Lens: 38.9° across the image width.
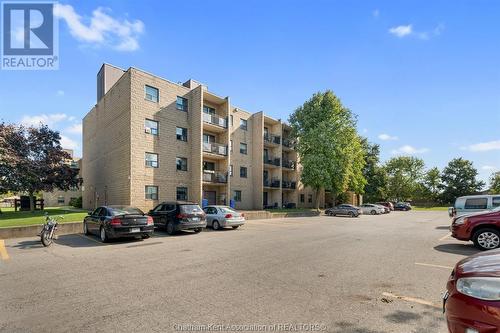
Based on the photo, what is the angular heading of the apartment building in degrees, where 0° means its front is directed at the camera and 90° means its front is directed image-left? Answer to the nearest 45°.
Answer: approximately 315°

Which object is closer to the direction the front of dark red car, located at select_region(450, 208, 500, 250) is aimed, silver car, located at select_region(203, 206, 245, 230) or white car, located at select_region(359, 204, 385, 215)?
the silver car

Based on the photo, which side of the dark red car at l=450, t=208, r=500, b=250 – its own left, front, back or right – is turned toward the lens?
left

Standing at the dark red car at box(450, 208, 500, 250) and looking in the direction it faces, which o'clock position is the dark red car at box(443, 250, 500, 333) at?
the dark red car at box(443, 250, 500, 333) is roughly at 9 o'clock from the dark red car at box(450, 208, 500, 250).

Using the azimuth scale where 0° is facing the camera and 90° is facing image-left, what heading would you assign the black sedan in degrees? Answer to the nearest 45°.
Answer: approximately 135°

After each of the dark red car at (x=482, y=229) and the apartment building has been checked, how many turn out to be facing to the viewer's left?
1

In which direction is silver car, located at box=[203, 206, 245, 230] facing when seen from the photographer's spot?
facing away from the viewer and to the left of the viewer

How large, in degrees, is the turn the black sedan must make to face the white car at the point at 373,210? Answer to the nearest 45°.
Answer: approximately 90° to its right
